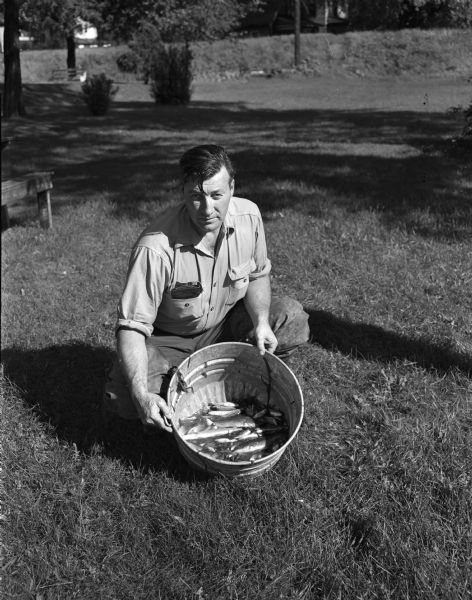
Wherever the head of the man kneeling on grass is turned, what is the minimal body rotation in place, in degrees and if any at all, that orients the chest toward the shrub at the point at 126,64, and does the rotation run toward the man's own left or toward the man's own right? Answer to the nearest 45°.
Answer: approximately 135° to the man's own left

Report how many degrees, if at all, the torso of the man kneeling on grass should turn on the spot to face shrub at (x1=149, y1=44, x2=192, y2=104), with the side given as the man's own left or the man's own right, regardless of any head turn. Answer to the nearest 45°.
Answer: approximately 135° to the man's own left

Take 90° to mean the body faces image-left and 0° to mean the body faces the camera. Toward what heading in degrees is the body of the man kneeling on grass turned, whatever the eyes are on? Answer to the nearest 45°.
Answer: approximately 315°

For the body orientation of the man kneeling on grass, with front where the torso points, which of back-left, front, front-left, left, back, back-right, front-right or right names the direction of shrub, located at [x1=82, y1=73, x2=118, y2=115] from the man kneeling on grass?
back-left

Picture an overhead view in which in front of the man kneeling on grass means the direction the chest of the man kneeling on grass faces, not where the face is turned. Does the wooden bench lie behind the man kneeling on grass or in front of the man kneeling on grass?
behind
